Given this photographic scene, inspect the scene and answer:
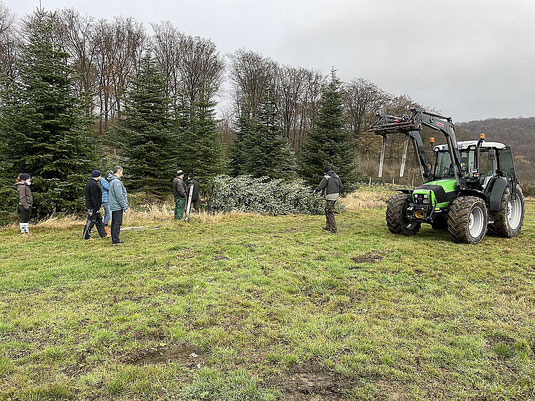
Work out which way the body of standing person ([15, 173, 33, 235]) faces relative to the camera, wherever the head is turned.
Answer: to the viewer's right

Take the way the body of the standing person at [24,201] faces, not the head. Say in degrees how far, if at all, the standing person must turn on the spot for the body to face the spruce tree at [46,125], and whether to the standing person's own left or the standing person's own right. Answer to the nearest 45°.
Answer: approximately 90° to the standing person's own left

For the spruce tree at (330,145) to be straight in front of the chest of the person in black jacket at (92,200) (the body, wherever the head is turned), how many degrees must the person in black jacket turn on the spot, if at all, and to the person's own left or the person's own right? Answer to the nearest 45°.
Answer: approximately 45° to the person's own left

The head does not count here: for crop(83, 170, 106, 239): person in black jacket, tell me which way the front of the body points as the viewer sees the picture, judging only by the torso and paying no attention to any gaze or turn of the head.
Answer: to the viewer's right

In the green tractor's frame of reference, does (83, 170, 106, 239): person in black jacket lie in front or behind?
in front

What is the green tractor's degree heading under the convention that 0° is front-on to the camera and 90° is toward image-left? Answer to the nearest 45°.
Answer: approximately 45°

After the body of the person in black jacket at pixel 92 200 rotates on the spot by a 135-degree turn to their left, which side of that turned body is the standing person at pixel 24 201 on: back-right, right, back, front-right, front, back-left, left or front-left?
front

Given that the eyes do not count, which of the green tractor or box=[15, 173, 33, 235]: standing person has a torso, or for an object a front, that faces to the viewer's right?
the standing person

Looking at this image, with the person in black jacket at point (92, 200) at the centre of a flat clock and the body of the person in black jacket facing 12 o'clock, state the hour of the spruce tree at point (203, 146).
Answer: The spruce tree is roughly at 10 o'clock from the person in black jacket.
